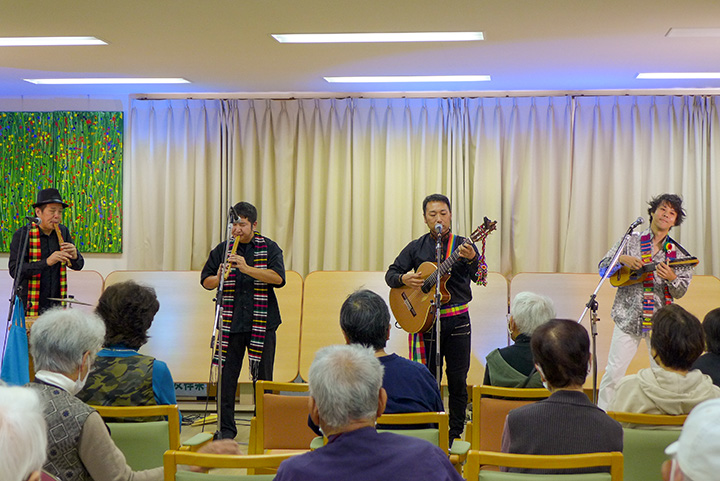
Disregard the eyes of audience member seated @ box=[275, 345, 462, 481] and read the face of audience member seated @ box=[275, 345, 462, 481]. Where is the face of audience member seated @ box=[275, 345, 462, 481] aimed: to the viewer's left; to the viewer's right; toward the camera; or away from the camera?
away from the camera

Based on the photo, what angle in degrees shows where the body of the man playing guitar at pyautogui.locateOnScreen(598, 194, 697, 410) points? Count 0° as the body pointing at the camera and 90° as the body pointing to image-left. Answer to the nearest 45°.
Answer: approximately 0°

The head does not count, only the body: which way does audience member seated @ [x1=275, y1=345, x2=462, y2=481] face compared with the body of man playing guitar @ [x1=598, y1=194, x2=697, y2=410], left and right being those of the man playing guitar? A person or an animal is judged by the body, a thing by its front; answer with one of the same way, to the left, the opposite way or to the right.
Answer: the opposite way

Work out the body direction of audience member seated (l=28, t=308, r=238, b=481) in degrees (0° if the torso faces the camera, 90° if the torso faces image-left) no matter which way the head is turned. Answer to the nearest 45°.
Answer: approximately 225°

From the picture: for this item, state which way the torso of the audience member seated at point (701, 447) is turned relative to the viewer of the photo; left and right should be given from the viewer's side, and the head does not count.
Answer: facing away from the viewer and to the left of the viewer

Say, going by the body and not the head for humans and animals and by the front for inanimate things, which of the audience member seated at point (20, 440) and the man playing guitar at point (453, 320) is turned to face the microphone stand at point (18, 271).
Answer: the audience member seated

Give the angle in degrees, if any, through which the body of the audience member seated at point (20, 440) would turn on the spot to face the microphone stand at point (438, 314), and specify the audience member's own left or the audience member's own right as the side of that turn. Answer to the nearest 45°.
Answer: approximately 45° to the audience member's own right

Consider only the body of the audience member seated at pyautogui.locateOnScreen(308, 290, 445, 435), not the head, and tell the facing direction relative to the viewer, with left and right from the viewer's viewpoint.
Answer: facing away from the viewer

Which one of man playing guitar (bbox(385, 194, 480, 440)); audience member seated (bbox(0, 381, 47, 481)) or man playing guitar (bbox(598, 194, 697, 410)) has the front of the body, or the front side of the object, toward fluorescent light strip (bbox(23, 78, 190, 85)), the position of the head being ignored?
the audience member seated

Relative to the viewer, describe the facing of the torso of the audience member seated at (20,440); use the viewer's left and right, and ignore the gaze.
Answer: facing away from the viewer

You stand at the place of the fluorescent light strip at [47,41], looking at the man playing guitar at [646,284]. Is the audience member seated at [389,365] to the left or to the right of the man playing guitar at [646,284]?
right

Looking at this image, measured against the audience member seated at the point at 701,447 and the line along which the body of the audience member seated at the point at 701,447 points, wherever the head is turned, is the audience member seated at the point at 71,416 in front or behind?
in front

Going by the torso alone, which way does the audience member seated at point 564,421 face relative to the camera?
away from the camera

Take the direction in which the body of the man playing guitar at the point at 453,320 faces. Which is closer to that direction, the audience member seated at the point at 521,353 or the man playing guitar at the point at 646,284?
the audience member seated
